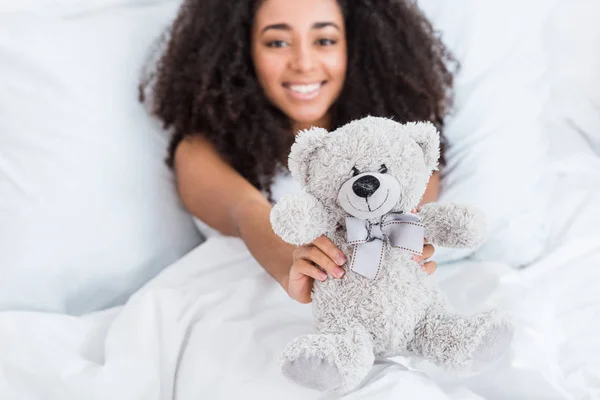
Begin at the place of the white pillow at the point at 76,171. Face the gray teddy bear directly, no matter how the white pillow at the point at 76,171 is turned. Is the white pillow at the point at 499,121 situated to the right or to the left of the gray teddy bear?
left

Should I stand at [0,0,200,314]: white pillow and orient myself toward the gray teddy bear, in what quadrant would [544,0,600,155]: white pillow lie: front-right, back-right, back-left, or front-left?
front-left

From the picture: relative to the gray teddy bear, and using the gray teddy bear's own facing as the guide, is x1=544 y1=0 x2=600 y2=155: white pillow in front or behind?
behind

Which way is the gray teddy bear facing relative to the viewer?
toward the camera

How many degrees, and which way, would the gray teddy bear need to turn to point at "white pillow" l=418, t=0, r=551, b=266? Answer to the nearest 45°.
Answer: approximately 180°

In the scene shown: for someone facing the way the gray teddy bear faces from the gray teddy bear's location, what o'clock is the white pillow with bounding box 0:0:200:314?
The white pillow is roughly at 4 o'clock from the gray teddy bear.
